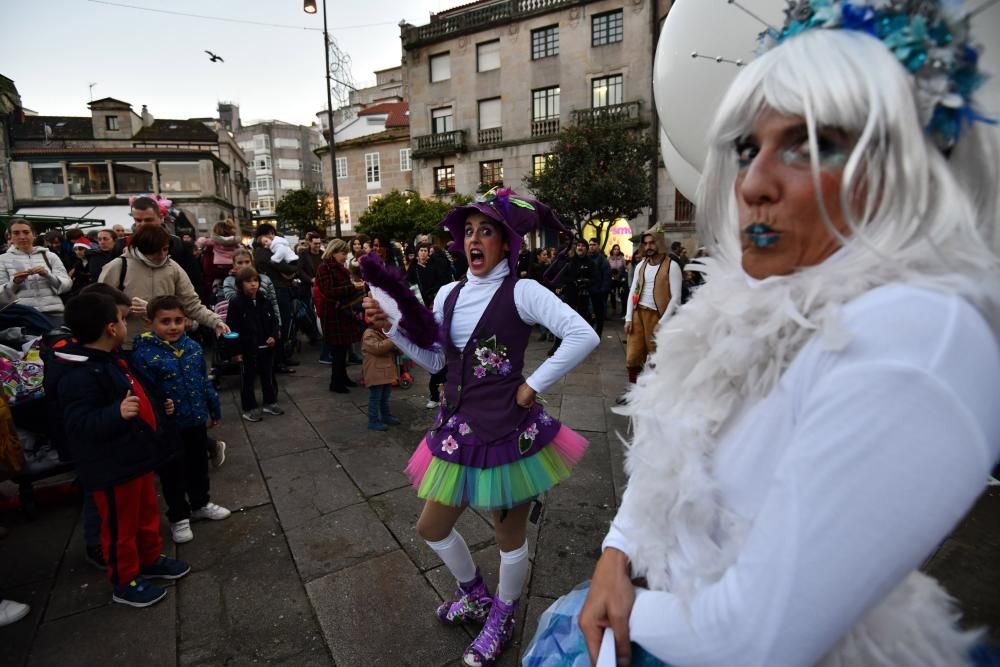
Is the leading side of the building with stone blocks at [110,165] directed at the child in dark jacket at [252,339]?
yes

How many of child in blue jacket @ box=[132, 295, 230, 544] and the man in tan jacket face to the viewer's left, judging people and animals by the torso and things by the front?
0

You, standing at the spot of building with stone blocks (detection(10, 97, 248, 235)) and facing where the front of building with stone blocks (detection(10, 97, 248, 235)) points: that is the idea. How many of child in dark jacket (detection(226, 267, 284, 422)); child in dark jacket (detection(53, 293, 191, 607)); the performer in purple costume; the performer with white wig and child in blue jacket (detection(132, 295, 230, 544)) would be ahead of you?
5

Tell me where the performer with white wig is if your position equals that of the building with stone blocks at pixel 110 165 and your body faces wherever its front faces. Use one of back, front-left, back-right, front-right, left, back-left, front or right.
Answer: front

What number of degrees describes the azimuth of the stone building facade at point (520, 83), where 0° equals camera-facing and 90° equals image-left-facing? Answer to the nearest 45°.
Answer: approximately 45°

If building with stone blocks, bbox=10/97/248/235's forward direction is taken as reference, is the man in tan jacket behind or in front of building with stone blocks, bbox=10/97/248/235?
in front

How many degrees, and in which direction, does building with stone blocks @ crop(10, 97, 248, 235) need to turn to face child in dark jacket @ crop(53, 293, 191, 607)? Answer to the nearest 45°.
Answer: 0° — it already faces them

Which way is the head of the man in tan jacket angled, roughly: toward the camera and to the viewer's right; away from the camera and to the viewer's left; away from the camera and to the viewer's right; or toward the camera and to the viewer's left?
toward the camera and to the viewer's right

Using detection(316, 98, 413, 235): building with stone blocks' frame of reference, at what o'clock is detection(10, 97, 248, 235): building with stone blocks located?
detection(10, 97, 248, 235): building with stone blocks is roughly at 2 o'clock from detection(316, 98, 413, 235): building with stone blocks.

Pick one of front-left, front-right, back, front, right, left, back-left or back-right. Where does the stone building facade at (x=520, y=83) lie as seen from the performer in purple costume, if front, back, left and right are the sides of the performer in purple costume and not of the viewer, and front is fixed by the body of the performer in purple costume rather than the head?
back-right

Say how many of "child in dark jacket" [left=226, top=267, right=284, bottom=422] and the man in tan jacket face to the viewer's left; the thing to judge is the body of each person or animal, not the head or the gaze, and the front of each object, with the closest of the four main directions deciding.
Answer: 0
